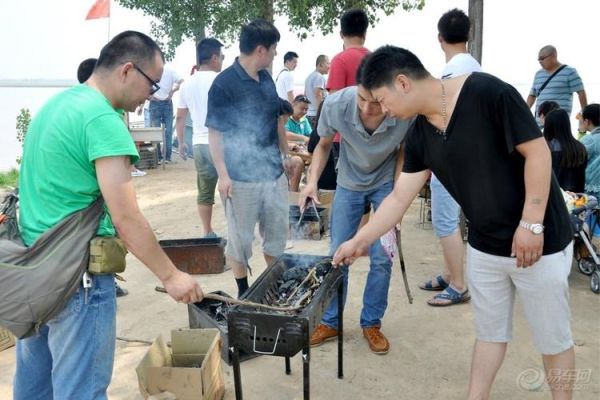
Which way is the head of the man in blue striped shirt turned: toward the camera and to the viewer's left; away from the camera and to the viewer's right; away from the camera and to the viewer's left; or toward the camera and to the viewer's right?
toward the camera and to the viewer's left

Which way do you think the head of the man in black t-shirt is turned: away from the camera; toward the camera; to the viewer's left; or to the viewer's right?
to the viewer's left

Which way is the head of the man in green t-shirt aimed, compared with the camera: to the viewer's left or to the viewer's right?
to the viewer's right

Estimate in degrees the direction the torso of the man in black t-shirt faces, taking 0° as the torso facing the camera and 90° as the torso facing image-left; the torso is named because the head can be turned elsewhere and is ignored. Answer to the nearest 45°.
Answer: approximately 45°

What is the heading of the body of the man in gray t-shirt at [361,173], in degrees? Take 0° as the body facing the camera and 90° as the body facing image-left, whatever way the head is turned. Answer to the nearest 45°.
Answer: approximately 0°

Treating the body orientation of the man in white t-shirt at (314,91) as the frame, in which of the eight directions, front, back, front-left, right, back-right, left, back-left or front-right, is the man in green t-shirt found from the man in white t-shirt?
right

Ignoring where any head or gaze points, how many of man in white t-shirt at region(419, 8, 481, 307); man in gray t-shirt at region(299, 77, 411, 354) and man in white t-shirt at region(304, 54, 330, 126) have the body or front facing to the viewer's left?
1

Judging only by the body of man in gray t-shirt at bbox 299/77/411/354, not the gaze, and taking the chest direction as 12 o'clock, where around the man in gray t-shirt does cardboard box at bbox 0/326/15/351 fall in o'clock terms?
The cardboard box is roughly at 3 o'clock from the man in gray t-shirt.

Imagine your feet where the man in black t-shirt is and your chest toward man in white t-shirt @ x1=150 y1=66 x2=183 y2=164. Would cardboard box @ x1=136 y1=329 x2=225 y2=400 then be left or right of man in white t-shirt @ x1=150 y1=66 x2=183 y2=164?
left
